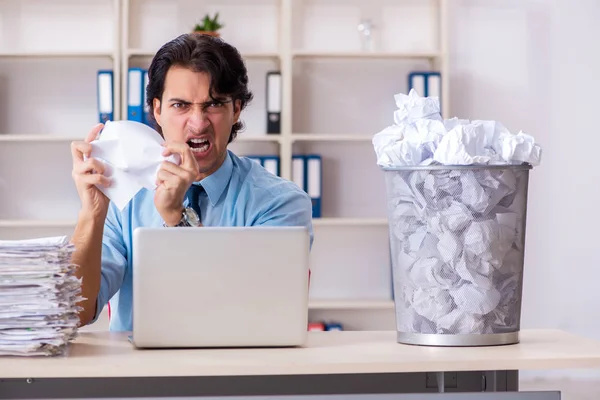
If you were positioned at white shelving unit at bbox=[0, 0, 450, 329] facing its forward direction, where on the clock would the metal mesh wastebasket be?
The metal mesh wastebasket is roughly at 12 o'clock from the white shelving unit.

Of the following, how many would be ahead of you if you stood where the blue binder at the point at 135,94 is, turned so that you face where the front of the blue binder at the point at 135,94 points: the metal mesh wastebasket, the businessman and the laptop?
3

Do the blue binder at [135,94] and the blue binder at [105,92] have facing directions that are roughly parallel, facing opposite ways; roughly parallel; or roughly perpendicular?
roughly parallel

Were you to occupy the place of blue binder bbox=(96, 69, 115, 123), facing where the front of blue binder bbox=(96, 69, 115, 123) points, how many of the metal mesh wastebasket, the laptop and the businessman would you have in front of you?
3

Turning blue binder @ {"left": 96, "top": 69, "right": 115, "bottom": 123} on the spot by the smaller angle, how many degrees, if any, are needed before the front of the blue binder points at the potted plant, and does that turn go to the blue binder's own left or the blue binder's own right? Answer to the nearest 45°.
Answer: approximately 90° to the blue binder's own left

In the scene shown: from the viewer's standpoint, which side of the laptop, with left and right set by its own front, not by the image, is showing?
back

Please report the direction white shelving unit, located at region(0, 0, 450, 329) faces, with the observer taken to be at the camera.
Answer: facing the viewer

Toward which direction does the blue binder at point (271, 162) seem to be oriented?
toward the camera

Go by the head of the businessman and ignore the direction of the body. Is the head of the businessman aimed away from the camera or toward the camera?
toward the camera

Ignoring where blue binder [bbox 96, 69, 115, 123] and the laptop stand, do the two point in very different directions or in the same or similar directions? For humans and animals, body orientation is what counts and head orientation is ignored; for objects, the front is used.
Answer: very different directions

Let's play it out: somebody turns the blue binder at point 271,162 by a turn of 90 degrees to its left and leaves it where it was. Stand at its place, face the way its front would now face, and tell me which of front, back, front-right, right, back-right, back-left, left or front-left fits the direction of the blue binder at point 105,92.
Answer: back

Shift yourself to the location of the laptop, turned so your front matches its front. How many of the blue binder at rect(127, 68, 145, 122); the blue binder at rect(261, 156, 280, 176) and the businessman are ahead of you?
3

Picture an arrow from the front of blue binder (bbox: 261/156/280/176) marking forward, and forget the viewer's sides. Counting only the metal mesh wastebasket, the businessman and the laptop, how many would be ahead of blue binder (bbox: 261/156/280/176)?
3

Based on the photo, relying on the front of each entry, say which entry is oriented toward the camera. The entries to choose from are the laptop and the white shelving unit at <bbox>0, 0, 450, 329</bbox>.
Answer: the white shelving unit

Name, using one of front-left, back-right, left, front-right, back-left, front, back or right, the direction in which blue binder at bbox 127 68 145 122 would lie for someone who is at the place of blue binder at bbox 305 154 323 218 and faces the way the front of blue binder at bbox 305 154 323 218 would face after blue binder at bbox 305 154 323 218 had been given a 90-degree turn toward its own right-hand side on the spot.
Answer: front

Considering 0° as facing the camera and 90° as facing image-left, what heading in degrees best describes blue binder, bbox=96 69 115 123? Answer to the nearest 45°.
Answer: approximately 0°
